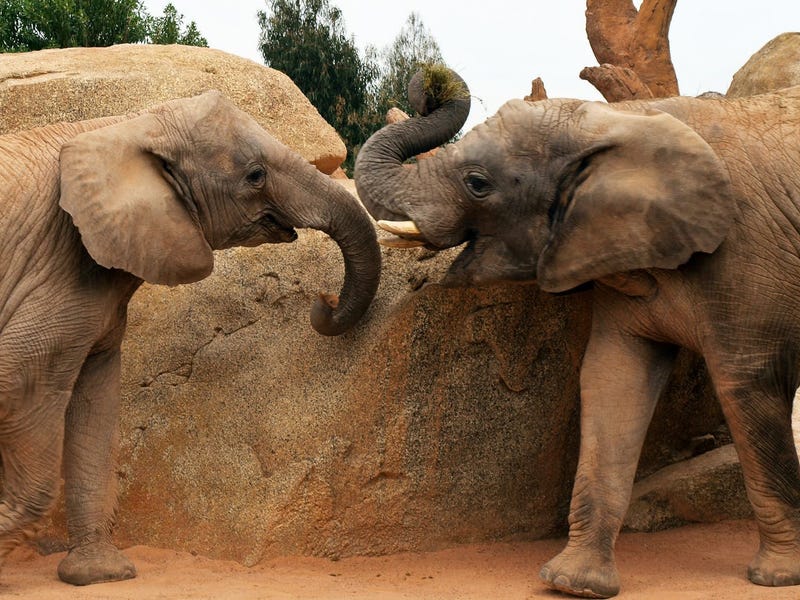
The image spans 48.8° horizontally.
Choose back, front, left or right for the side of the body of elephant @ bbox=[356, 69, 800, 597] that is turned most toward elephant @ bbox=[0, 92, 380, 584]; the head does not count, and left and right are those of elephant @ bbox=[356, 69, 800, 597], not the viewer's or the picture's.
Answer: front

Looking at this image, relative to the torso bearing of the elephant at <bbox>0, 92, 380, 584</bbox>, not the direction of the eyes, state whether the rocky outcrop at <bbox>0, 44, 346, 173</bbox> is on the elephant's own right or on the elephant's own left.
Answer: on the elephant's own left

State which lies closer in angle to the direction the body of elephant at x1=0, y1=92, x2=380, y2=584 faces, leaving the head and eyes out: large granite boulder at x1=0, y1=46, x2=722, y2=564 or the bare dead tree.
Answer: the large granite boulder

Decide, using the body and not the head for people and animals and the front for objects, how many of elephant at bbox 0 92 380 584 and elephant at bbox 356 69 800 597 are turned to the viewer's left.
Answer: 1

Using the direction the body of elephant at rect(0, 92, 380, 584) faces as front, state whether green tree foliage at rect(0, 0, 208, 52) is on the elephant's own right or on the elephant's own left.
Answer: on the elephant's own left

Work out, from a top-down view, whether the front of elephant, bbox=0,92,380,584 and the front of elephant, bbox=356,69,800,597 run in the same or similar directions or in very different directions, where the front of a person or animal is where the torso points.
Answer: very different directions

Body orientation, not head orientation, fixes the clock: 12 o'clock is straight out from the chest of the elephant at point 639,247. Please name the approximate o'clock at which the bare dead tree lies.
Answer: The bare dead tree is roughly at 3 o'clock from the elephant.

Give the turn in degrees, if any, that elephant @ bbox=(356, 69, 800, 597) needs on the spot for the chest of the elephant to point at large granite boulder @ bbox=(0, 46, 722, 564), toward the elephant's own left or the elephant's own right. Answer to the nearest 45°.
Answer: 0° — it already faces it

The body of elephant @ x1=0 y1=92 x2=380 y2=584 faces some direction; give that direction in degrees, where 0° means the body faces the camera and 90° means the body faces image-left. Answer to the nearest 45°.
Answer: approximately 270°

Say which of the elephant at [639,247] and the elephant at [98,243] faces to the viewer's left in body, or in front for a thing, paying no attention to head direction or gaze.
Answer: the elephant at [639,247]

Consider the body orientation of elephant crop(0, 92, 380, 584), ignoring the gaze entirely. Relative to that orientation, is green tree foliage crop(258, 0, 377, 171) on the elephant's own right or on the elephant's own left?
on the elephant's own left

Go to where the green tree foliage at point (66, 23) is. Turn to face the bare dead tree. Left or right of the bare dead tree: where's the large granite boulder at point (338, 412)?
right

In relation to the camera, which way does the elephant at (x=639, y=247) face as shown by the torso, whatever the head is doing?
to the viewer's left
